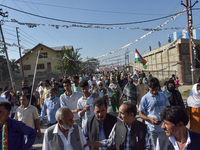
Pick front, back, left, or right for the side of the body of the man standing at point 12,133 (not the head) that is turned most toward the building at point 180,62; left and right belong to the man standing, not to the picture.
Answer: back

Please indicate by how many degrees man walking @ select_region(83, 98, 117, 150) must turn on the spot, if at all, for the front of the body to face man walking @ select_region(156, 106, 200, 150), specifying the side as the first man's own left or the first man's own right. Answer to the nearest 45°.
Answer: approximately 45° to the first man's own left

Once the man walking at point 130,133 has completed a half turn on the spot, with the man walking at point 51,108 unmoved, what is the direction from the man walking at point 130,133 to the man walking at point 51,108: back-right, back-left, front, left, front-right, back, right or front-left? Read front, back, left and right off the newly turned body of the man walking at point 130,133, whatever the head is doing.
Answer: left

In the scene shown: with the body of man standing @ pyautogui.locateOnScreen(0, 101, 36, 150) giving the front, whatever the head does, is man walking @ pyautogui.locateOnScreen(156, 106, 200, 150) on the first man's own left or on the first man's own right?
on the first man's own left

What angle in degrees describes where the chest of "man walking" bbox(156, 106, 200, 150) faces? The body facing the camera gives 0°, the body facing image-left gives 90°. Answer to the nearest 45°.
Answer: approximately 45°

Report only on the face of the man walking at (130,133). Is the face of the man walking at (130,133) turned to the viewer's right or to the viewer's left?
to the viewer's left

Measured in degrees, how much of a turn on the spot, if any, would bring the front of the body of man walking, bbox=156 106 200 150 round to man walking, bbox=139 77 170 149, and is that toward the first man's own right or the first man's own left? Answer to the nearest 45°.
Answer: approximately 135° to the first man's own right

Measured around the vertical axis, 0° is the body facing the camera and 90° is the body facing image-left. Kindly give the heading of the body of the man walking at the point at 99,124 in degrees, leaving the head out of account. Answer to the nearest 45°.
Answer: approximately 0°

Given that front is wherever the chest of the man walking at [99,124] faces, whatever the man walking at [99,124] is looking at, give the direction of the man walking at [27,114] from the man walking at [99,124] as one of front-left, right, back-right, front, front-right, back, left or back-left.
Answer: back-right

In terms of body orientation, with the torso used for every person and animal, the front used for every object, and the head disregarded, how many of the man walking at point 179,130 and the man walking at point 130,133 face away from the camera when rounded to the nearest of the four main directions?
0
